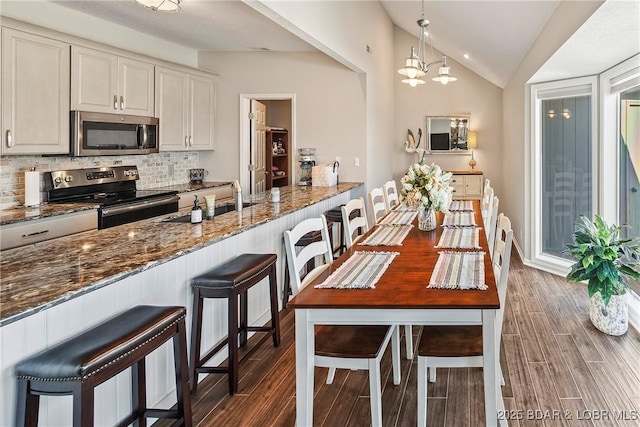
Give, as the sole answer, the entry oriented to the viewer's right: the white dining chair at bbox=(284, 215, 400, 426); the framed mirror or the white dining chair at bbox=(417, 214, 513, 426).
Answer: the white dining chair at bbox=(284, 215, 400, 426)

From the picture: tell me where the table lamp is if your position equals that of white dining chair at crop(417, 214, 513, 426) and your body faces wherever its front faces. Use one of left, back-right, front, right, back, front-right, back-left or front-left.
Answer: right

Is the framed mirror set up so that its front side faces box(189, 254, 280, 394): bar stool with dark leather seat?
yes

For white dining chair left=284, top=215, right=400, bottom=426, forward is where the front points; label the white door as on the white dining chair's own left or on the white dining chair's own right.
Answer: on the white dining chair's own left

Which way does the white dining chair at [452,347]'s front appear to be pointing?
to the viewer's left

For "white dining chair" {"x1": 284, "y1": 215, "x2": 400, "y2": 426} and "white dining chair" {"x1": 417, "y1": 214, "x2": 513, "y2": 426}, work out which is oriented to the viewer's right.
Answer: "white dining chair" {"x1": 284, "y1": 215, "x2": 400, "y2": 426}

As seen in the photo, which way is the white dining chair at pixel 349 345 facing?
to the viewer's right
